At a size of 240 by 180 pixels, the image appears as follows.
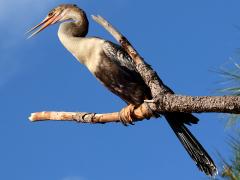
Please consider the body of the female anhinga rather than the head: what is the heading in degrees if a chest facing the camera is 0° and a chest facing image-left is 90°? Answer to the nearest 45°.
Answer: approximately 90°
